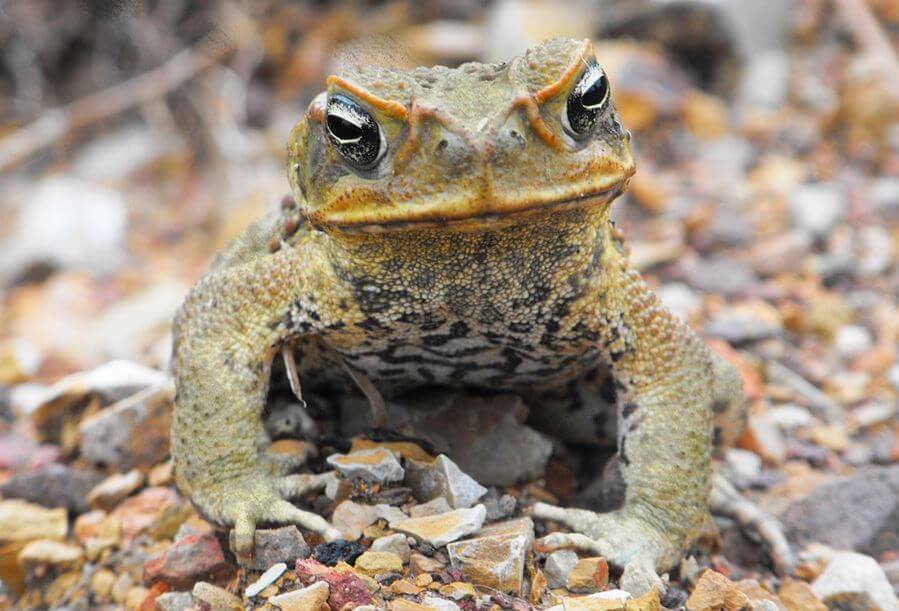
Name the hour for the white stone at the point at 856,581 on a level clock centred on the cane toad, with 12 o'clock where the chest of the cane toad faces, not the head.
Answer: The white stone is roughly at 9 o'clock from the cane toad.

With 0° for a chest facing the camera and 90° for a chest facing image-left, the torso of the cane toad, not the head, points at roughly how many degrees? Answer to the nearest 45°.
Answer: approximately 0°

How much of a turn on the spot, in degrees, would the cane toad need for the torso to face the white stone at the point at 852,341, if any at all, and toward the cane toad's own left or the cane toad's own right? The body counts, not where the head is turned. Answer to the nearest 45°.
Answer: approximately 135° to the cane toad's own left

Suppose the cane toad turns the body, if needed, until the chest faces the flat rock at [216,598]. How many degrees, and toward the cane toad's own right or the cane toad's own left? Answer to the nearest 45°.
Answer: approximately 45° to the cane toad's own right

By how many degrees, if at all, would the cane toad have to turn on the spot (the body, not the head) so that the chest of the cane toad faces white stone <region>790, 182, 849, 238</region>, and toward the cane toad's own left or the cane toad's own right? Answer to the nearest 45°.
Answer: approximately 135° to the cane toad's own left

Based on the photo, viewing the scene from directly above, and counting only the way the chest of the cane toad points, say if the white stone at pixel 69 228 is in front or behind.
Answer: behind

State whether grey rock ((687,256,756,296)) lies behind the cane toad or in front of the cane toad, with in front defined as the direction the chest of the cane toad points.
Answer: behind
